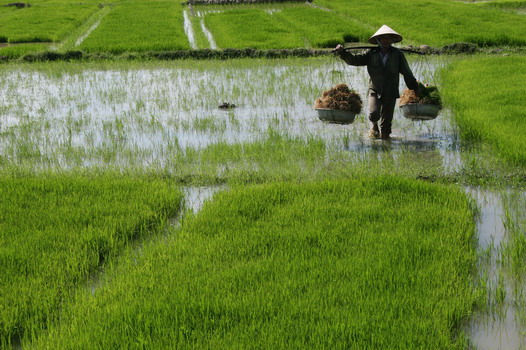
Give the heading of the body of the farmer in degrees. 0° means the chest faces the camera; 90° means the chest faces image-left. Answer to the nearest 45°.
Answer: approximately 0°
